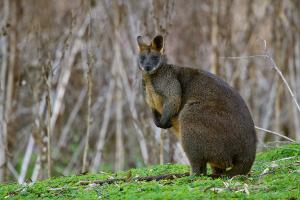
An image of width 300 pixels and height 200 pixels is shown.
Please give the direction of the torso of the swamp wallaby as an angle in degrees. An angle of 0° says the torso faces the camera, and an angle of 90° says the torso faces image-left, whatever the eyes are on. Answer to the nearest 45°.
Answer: approximately 90°
